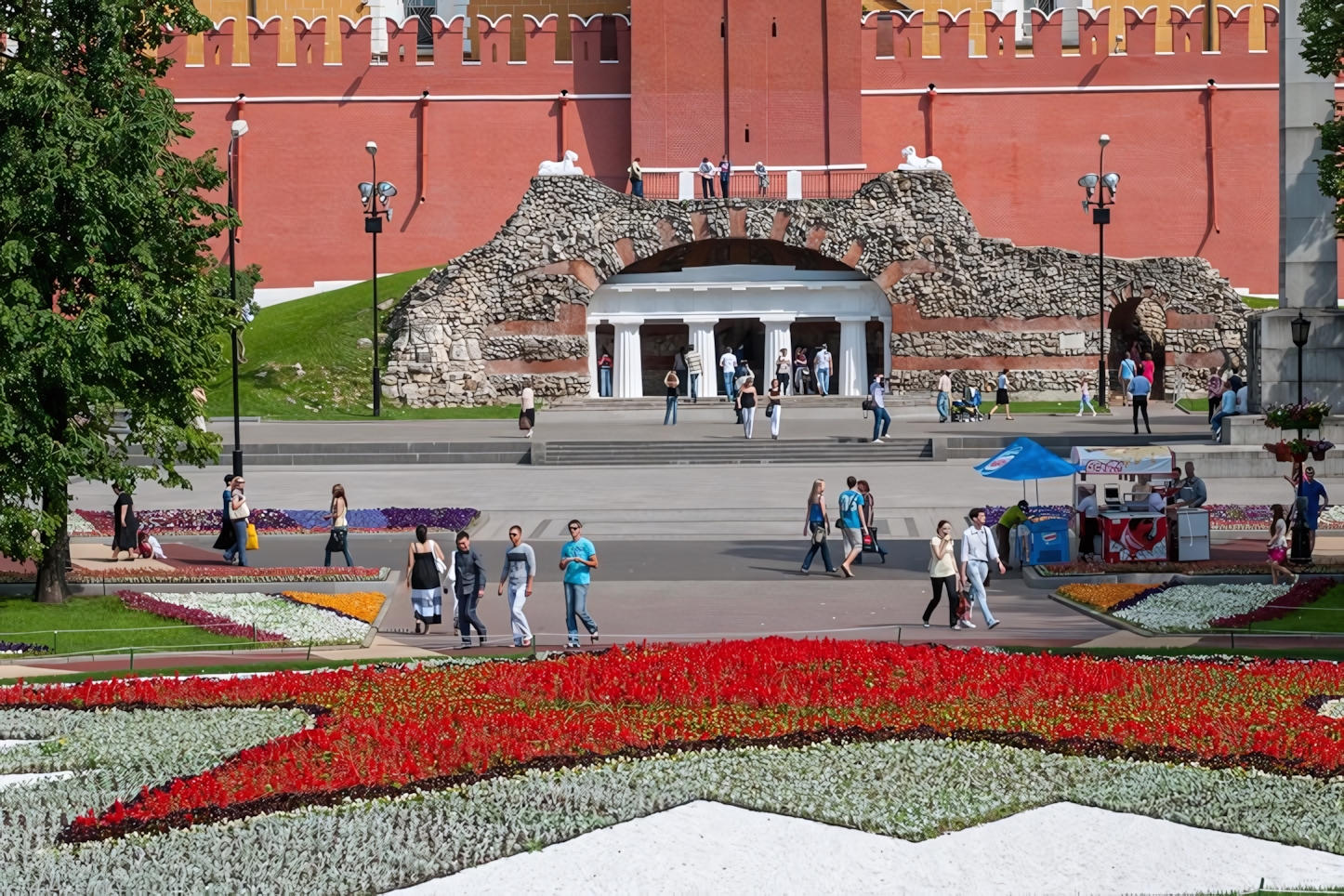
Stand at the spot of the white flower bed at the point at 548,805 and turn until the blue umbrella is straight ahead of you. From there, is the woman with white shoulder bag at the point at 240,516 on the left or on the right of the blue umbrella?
left

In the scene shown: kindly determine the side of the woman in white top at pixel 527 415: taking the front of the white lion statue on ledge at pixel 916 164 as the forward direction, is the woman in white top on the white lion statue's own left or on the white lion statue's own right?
on the white lion statue's own left

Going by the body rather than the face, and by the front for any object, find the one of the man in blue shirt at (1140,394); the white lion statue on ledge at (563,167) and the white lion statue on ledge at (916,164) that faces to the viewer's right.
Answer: the white lion statue on ledge at (563,167)

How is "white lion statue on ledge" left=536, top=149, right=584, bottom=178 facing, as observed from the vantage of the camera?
facing to the right of the viewer

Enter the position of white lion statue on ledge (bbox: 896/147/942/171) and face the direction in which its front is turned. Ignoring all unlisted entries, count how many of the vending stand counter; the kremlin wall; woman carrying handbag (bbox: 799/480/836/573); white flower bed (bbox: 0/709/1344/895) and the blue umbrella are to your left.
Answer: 4

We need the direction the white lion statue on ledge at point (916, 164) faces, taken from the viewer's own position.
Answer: facing to the left of the viewer

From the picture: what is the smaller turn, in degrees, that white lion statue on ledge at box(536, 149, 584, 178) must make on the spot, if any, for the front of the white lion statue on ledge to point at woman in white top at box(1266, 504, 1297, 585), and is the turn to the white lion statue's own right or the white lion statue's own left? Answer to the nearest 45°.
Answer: approximately 90° to the white lion statue's own right

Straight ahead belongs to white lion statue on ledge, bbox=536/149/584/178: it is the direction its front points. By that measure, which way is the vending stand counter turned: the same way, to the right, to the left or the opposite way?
to the right

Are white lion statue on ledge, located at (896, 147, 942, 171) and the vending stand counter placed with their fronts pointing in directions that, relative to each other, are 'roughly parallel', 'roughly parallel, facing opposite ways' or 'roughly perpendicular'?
roughly perpendicular

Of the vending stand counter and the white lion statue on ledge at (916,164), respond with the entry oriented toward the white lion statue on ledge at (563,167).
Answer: the white lion statue on ledge at (916,164)
